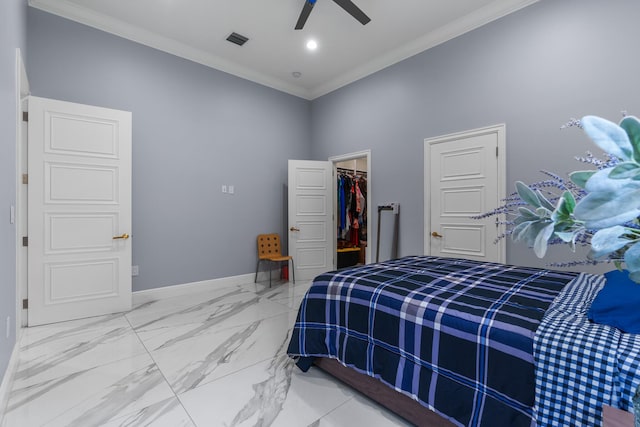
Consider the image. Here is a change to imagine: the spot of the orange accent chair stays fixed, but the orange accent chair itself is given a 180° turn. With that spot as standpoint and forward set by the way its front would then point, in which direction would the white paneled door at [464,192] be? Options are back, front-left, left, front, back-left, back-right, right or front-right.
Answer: back

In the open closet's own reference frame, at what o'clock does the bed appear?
The bed is roughly at 10 o'clock from the open closet.

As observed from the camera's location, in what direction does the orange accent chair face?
facing the viewer and to the right of the viewer

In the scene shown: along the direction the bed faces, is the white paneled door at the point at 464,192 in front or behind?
in front

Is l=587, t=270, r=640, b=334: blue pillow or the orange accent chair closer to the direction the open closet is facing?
the orange accent chair

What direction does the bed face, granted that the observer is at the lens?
facing away from the viewer and to the left of the viewer

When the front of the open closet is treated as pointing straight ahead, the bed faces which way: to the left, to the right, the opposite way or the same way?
to the right

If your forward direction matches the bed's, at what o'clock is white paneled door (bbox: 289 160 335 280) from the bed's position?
The white paneled door is roughly at 12 o'clock from the bed.

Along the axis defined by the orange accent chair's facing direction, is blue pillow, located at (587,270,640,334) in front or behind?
in front

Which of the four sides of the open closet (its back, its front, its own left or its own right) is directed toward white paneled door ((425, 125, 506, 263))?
left

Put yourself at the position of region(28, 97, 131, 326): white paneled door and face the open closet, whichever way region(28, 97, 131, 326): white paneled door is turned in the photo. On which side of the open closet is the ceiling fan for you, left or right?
right

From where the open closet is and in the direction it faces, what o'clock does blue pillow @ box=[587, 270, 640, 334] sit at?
The blue pillow is roughly at 10 o'clock from the open closet.

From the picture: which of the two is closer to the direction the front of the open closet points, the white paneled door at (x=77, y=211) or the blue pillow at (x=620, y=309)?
the white paneled door

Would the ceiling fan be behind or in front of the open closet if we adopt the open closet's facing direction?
in front

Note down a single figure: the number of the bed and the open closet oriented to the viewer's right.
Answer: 0

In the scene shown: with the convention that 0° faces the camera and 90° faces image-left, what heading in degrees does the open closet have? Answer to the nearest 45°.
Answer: approximately 45°
